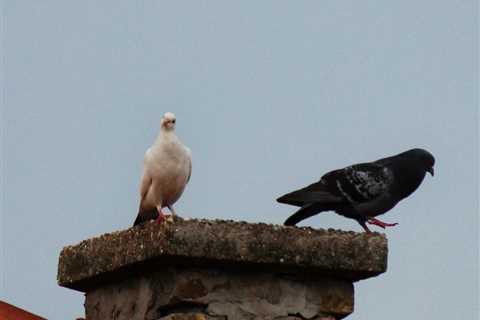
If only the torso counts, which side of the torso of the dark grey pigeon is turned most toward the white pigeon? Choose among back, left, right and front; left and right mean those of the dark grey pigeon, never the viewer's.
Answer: back

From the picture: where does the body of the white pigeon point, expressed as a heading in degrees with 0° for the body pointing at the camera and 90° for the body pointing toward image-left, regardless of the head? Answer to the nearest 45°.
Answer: approximately 315°

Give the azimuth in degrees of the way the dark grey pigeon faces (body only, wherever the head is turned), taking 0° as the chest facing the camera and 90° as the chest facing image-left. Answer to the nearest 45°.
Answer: approximately 270°
